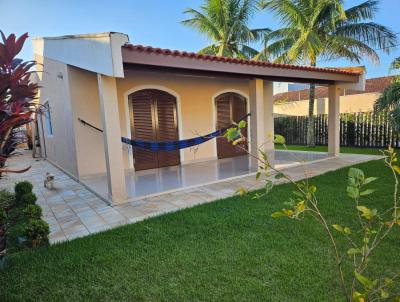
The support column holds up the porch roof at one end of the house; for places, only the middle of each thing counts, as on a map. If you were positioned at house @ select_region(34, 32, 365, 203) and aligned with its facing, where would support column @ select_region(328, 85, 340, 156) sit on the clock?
The support column is roughly at 10 o'clock from the house.

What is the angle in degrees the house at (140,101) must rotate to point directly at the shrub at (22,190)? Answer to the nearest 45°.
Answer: approximately 90° to its right

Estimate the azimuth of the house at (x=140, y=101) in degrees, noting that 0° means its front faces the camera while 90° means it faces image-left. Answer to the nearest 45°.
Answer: approximately 315°

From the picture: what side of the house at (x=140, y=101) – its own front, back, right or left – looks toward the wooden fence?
left

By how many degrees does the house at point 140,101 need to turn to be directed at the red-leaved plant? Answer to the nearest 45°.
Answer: approximately 45° to its right

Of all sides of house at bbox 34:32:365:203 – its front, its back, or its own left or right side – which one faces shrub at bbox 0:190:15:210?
right

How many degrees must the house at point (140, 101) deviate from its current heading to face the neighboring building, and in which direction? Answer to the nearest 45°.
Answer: approximately 90° to its left

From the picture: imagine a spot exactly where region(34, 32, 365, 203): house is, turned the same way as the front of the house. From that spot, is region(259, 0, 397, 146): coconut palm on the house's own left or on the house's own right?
on the house's own left
